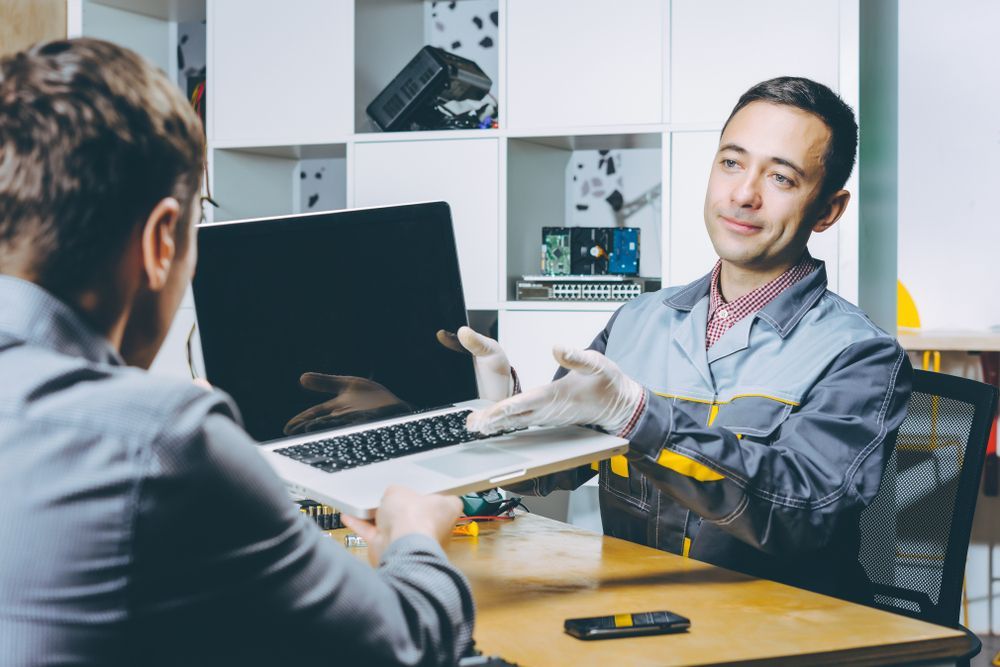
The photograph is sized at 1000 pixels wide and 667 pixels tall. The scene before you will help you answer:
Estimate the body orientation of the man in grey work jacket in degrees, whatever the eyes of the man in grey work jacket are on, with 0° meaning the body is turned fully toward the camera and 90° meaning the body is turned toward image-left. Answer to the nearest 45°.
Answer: approximately 45°

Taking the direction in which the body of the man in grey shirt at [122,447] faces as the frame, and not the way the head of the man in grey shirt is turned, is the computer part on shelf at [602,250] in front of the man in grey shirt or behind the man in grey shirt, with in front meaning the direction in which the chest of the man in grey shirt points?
in front

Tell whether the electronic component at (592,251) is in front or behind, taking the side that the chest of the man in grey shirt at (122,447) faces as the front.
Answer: in front

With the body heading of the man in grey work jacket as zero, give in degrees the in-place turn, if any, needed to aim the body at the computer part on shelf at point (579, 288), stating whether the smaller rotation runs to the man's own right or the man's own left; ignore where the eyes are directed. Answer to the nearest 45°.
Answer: approximately 135° to the man's own right

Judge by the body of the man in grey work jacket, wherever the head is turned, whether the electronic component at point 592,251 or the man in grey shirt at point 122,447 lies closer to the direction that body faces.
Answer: the man in grey shirt

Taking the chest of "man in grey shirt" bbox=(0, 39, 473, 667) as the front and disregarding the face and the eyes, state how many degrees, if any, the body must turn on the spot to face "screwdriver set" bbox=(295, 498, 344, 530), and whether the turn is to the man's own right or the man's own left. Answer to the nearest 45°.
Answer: approximately 45° to the man's own left

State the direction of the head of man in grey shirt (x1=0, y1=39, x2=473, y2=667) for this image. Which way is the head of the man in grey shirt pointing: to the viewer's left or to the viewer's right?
to the viewer's right

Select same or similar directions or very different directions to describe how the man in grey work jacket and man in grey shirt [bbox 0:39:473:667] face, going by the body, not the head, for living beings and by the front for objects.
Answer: very different directions

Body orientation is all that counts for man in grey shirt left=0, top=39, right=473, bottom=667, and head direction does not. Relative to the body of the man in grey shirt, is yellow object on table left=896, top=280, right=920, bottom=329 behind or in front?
in front

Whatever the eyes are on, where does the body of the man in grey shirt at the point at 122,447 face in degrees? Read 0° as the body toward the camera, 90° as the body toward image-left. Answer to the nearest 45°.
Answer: approximately 225°
